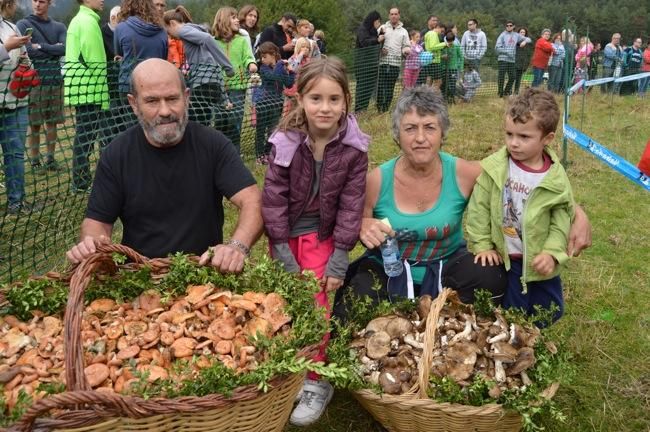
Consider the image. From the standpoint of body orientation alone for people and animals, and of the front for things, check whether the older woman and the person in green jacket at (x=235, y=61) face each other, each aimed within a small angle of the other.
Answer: no

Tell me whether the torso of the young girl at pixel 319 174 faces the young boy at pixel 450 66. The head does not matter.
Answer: no

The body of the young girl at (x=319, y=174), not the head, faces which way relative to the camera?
toward the camera

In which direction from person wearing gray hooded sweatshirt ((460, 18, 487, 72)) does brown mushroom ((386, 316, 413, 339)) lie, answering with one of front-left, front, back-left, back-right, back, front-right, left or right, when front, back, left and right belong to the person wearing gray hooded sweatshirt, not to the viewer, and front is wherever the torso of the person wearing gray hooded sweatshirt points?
front

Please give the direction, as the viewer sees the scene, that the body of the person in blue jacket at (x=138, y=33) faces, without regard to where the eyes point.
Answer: away from the camera

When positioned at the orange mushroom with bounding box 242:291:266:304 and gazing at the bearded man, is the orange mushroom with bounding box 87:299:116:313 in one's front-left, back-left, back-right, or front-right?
front-left

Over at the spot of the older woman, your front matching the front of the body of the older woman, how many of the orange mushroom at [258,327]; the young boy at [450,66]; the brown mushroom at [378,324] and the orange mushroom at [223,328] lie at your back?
1

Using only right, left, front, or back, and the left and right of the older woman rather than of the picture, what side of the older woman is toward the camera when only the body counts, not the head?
front

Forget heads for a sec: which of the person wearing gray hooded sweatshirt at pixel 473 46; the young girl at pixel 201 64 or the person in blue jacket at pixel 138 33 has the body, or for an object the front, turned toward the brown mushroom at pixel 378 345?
the person wearing gray hooded sweatshirt

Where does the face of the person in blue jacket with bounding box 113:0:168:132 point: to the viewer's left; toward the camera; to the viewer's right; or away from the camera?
away from the camera

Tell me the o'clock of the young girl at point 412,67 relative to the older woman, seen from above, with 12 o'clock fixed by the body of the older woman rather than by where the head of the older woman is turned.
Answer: The young girl is roughly at 6 o'clock from the older woman.

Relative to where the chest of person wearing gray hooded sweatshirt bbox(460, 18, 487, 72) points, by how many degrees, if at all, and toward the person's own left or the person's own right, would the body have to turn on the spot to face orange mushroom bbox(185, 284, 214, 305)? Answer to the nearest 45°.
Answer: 0° — they already face it

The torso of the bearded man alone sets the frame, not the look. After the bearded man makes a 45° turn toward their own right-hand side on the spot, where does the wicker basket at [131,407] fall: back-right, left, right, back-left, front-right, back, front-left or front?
front-left

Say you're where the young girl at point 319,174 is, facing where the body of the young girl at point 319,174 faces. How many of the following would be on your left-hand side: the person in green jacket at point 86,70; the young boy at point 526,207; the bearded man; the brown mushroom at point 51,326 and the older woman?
2

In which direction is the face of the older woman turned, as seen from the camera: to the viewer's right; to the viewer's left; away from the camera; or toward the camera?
toward the camera

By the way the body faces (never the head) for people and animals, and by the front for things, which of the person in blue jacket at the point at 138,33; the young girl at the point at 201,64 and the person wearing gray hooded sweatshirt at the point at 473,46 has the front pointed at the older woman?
the person wearing gray hooded sweatshirt

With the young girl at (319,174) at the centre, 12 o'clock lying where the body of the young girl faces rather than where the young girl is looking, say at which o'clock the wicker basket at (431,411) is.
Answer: The wicker basket is roughly at 11 o'clock from the young girl.

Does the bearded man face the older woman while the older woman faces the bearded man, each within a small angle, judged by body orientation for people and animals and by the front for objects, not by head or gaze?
no

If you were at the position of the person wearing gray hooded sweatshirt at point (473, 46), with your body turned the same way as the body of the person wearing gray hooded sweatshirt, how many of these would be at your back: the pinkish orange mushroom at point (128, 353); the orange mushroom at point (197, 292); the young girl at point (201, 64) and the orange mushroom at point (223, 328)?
0

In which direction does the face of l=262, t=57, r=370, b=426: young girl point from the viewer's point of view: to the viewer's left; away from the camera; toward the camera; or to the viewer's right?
toward the camera

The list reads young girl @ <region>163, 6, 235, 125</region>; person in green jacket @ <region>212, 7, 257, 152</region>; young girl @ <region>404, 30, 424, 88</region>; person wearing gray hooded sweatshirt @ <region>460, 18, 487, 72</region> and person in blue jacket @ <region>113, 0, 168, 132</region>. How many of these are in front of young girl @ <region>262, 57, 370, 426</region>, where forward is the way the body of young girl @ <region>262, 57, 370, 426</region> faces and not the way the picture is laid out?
0
